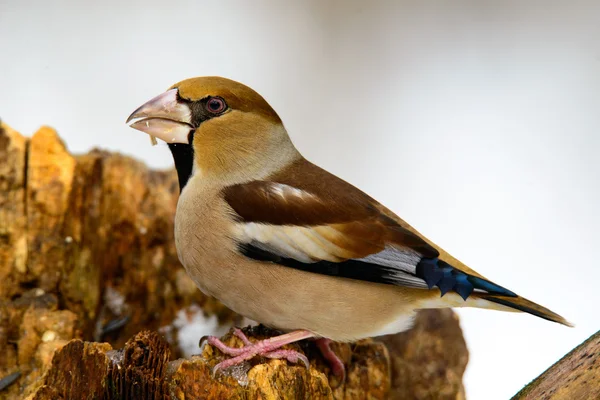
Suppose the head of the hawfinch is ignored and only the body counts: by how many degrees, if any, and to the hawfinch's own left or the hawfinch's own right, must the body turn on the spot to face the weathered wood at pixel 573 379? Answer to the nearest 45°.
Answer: approximately 180°

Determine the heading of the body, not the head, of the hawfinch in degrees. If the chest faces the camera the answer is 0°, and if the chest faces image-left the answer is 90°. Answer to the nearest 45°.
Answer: approximately 90°
